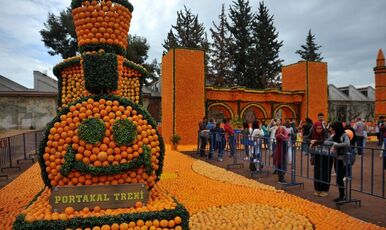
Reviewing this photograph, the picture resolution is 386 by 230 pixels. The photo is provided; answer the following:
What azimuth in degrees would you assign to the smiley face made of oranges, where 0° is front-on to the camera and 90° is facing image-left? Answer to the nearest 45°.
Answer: approximately 0°

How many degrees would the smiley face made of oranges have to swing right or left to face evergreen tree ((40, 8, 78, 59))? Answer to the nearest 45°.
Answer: approximately 180°

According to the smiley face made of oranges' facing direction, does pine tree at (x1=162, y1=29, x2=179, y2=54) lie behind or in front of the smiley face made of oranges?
behind

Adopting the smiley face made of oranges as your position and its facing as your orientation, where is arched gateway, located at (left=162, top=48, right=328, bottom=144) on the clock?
The arched gateway is roughly at 7 o'clock from the smiley face made of oranges.

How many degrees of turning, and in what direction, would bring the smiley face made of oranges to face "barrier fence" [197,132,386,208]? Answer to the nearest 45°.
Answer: approximately 90° to its left

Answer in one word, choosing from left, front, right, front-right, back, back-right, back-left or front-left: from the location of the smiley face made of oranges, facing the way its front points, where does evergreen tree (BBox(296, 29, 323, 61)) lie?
back-left
